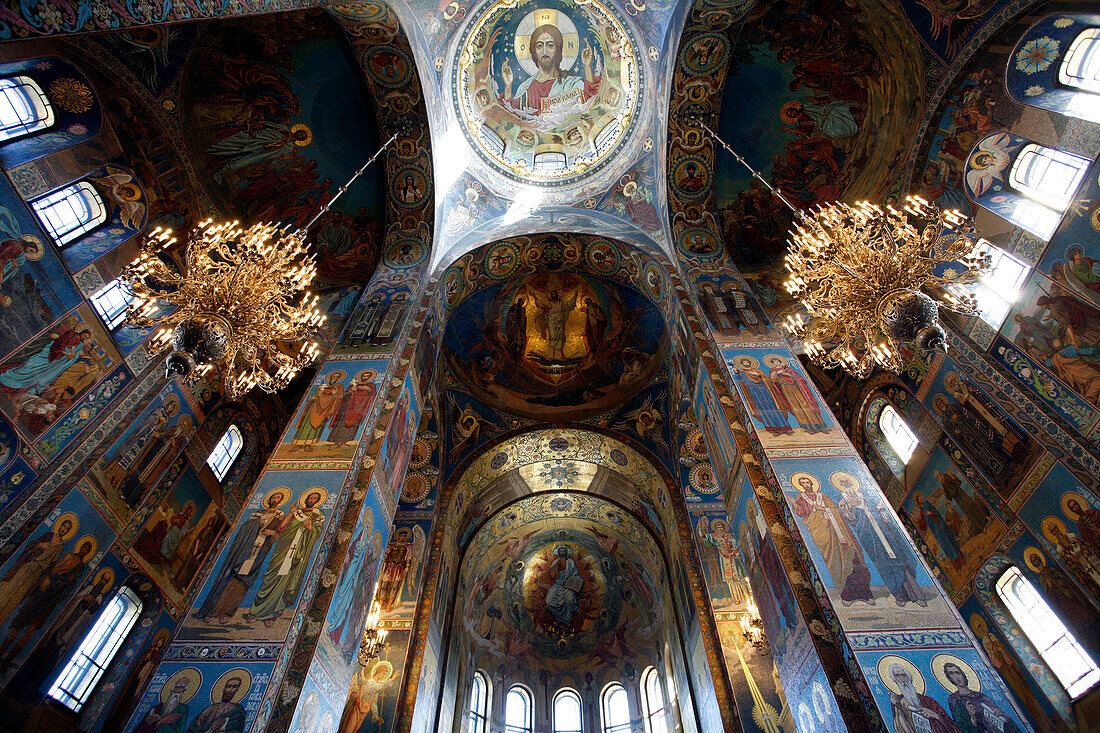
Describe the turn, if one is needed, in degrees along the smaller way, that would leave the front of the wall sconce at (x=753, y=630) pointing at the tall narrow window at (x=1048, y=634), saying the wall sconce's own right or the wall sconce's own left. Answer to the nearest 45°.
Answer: approximately 135° to the wall sconce's own left

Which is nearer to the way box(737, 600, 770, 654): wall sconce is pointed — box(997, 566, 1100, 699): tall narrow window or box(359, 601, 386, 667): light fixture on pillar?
the light fixture on pillar

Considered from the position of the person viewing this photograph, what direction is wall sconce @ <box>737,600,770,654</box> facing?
facing to the left of the viewer

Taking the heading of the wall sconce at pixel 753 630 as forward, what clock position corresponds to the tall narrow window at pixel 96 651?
The tall narrow window is roughly at 11 o'clock from the wall sconce.

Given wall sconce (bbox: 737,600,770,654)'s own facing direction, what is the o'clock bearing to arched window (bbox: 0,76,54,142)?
The arched window is roughly at 10 o'clock from the wall sconce.

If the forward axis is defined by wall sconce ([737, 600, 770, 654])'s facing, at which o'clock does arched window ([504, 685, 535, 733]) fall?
The arched window is roughly at 1 o'clock from the wall sconce.

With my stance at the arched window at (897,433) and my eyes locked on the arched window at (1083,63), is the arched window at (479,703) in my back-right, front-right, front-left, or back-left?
back-right

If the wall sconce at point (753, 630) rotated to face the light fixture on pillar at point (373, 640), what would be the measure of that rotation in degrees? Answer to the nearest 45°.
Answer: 0° — it already faces it

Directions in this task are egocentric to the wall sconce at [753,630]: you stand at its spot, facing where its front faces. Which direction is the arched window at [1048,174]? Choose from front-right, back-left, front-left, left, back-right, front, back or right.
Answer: back-left

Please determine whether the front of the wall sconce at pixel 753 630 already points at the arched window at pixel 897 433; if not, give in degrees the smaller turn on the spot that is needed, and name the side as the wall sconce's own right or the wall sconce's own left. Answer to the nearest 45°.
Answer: approximately 135° to the wall sconce's own left

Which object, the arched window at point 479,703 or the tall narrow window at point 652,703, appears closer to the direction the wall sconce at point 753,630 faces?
the arched window
